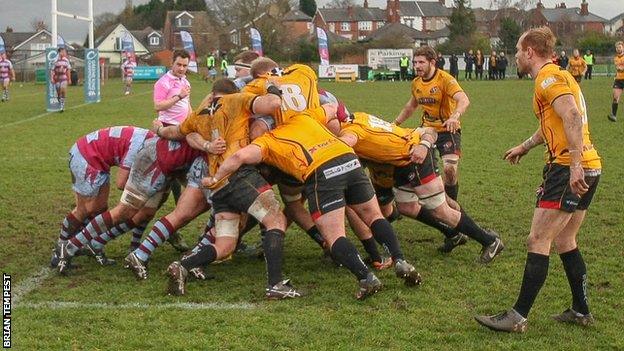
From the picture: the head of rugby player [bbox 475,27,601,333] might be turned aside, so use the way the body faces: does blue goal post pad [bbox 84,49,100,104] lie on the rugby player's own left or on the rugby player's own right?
on the rugby player's own right

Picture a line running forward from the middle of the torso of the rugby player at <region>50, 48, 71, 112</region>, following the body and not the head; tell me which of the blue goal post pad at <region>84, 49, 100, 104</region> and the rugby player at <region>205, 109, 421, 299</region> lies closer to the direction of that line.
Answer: the rugby player

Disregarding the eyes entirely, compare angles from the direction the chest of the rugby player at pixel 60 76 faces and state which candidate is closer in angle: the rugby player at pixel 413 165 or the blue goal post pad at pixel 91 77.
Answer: the rugby player

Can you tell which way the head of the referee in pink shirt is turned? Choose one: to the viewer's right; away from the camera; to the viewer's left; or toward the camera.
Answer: toward the camera

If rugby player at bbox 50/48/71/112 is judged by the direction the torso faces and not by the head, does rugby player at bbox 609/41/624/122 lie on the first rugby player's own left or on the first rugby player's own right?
on the first rugby player's own left

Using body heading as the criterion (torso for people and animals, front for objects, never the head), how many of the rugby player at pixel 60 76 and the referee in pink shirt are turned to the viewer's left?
0

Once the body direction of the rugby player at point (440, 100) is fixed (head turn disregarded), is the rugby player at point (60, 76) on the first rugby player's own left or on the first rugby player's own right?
on the first rugby player's own right

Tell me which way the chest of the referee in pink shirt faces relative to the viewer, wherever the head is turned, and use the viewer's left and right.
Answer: facing the viewer and to the right of the viewer

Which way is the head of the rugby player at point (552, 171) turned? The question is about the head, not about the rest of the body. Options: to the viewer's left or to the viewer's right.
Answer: to the viewer's left

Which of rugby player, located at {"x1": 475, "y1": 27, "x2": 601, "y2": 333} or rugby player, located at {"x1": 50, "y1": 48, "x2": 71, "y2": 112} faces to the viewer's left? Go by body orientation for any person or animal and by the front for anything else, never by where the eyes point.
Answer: rugby player, located at {"x1": 475, "y1": 27, "x2": 601, "y2": 333}

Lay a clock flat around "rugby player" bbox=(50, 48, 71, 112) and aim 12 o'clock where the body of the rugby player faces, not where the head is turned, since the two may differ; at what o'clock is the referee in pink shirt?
The referee in pink shirt is roughly at 12 o'clock from the rugby player.

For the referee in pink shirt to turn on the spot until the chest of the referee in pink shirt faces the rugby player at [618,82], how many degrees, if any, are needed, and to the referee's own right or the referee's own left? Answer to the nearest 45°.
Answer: approximately 90° to the referee's own left

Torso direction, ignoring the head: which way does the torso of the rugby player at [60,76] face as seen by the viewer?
toward the camera

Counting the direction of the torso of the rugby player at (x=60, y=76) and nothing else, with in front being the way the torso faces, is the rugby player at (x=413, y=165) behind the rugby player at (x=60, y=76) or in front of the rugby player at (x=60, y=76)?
in front

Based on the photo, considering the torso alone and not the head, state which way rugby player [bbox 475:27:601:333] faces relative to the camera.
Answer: to the viewer's left

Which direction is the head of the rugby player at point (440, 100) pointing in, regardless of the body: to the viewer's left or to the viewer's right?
to the viewer's left

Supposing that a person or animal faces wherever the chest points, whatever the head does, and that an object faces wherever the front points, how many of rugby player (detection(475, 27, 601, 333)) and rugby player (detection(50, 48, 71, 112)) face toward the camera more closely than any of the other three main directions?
1

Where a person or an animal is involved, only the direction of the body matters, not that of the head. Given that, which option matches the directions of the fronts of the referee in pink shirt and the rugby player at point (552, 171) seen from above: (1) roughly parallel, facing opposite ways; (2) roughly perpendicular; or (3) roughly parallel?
roughly parallel, facing opposite ways
